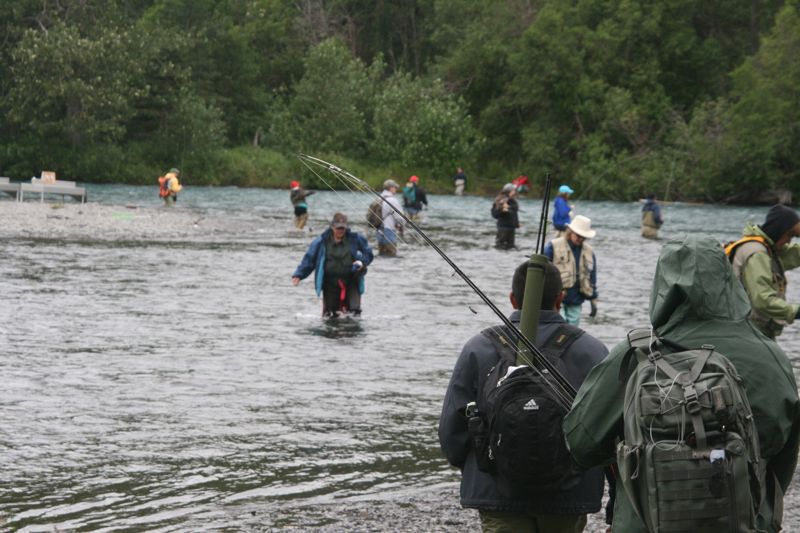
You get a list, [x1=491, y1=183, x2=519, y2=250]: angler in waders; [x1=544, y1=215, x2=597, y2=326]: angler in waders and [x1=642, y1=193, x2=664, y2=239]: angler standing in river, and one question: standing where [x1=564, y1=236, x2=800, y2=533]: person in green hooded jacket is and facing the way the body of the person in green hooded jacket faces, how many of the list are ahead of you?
3

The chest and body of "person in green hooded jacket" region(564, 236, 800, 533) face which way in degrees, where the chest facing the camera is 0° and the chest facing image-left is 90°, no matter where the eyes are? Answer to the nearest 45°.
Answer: approximately 180°

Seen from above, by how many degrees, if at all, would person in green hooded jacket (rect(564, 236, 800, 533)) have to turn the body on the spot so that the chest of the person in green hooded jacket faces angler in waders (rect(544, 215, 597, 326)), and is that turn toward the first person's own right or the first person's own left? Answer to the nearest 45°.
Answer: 0° — they already face them

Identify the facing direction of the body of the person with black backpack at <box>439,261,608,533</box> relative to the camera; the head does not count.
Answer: away from the camera

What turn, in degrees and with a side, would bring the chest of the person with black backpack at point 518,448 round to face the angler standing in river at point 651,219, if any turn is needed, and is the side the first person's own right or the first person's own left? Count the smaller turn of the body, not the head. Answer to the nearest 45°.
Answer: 0° — they already face them

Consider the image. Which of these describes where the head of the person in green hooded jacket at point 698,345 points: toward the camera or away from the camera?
away from the camera

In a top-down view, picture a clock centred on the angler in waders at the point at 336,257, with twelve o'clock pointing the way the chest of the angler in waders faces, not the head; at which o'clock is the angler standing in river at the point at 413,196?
The angler standing in river is roughly at 6 o'clock from the angler in waders.

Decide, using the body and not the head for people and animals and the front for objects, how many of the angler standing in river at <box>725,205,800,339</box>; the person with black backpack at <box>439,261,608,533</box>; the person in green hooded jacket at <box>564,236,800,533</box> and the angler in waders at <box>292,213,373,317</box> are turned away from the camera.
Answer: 2

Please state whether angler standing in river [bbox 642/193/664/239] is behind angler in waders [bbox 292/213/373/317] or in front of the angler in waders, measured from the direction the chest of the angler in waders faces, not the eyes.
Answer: behind
